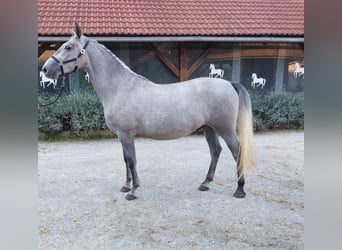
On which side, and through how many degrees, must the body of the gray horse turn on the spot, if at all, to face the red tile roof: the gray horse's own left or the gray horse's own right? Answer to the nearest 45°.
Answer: approximately 90° to the gray horse's own right

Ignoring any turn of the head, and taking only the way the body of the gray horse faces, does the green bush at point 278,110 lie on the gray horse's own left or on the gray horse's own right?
on the gray horse's own right

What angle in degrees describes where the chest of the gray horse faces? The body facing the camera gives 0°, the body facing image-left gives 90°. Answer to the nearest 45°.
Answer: approximately 90°
